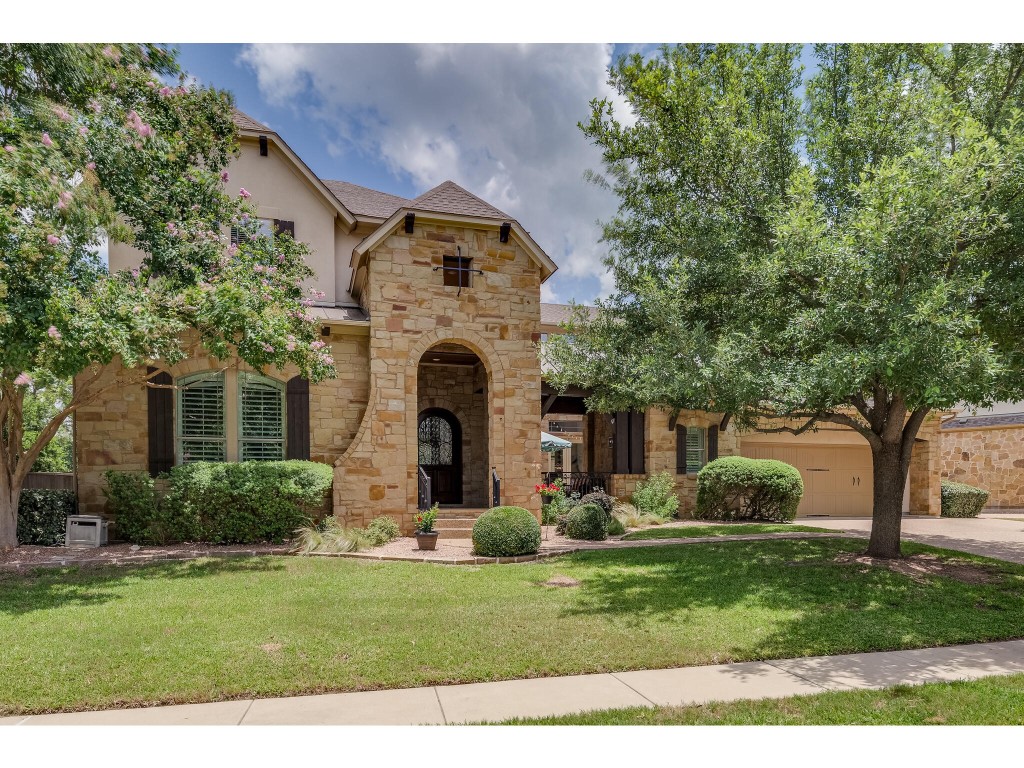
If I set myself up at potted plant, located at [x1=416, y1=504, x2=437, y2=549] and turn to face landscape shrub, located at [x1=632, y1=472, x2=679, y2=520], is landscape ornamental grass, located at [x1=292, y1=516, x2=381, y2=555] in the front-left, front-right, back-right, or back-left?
back-left

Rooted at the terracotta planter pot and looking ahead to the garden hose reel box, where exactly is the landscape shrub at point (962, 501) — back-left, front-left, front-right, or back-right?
back-right

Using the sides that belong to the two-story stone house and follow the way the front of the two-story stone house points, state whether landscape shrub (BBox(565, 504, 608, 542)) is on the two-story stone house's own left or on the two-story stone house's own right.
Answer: on the two-story stone house's own left

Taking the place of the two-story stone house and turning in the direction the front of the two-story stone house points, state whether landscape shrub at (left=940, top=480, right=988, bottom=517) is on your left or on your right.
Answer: on your left

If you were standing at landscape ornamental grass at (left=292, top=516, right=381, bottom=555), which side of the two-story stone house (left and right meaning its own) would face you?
front

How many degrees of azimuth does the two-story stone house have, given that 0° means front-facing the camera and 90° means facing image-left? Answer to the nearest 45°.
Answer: approximately 0°
